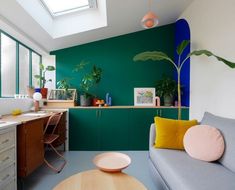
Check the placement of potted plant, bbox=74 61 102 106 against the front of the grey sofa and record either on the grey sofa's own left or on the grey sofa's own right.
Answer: on the grey sofa's own right

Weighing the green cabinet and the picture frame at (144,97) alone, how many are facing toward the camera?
2

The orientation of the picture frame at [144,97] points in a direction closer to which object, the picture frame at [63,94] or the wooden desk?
the wooden desk

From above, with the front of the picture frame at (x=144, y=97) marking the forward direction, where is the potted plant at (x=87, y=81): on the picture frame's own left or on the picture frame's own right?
on the picture frame's own right

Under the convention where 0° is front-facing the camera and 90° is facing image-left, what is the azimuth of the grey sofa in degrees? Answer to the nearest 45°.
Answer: approximately 45°

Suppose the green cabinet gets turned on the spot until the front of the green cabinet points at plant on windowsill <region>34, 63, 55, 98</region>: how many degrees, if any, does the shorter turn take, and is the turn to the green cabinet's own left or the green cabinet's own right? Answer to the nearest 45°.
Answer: approximately 90° to the green cabinet's own right

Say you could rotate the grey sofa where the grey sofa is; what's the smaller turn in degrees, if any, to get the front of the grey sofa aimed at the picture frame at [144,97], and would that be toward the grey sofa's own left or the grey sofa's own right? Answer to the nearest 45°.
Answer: approximately 90° to the grey sofa's own right

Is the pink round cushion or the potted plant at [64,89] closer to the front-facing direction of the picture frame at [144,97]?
the pink round cushion

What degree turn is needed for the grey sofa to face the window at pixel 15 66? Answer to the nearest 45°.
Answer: approximately 45° to its right

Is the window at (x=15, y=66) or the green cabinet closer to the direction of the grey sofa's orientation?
the window
